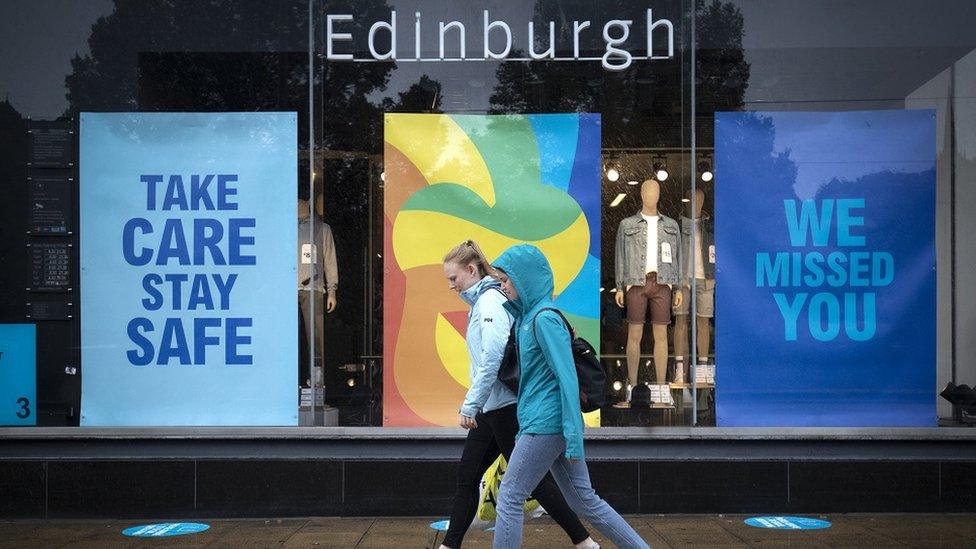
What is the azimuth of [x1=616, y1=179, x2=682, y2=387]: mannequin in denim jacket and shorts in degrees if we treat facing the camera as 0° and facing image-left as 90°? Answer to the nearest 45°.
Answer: approximately 0°

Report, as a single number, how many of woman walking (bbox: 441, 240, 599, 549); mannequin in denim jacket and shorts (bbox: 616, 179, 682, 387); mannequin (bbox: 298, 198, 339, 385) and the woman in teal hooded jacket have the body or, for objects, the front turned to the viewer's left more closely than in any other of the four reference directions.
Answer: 2

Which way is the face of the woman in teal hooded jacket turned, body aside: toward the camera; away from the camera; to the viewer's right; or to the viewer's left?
to the viewer's left

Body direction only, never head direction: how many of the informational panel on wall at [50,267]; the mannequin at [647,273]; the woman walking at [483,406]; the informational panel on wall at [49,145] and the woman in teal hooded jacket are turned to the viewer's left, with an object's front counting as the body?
2

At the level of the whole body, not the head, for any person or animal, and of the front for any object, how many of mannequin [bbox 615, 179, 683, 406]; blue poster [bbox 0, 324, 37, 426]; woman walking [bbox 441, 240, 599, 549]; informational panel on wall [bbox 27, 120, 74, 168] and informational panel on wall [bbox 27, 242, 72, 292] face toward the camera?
4

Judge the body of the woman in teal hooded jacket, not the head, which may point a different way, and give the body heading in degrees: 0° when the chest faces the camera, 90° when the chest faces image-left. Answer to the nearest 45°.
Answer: approximately 90°

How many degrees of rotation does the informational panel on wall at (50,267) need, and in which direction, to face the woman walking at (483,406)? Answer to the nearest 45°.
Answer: approximately 45° to its left

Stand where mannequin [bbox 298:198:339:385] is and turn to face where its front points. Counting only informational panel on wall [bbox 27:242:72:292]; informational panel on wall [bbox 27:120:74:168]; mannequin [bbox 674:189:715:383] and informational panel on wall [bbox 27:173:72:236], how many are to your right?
3

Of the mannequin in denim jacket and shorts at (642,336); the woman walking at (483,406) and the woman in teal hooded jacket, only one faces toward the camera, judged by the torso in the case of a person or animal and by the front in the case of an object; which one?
the mannequin in denim jacket and shorts

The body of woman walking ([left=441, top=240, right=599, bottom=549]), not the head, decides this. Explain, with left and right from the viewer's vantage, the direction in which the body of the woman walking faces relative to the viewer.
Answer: facing to the left of the viewer

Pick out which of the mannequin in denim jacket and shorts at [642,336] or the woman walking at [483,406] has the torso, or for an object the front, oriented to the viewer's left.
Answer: the woman walking

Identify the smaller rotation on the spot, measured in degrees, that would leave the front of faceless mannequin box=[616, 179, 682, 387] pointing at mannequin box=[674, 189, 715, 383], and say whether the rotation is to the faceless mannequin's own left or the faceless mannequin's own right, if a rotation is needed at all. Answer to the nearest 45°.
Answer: approximately 90° to the faceless mannequin's own left
